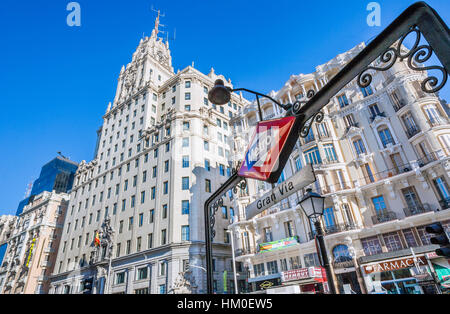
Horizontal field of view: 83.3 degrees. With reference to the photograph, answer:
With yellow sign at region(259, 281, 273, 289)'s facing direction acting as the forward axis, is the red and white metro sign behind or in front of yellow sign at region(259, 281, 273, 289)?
in front

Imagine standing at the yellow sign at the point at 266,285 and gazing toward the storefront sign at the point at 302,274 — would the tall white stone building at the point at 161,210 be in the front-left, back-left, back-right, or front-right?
back-right

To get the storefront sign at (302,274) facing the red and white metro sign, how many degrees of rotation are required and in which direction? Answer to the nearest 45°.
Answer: approximately 45° to its left

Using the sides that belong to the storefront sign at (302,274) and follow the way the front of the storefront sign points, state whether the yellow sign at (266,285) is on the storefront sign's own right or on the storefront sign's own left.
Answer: on the storefront sign's own right

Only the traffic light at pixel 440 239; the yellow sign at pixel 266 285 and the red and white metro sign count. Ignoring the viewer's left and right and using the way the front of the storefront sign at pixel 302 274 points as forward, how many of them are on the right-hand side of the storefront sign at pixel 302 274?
1

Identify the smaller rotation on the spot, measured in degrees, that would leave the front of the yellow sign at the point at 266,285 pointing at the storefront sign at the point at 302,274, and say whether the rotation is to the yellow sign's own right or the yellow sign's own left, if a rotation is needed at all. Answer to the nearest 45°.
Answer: approximately 45° to the yellow sign's own left

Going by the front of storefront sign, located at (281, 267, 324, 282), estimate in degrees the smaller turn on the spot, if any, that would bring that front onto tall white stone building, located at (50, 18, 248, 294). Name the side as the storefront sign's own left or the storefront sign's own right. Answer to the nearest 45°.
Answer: approximately 90° to the storefront sign's own right

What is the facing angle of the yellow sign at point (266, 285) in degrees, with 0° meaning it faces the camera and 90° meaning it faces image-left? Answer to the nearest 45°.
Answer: approximately 0°

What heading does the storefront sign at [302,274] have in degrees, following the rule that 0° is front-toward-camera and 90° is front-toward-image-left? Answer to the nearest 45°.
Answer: approximately 45°

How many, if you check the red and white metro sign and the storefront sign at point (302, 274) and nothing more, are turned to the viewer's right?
0
